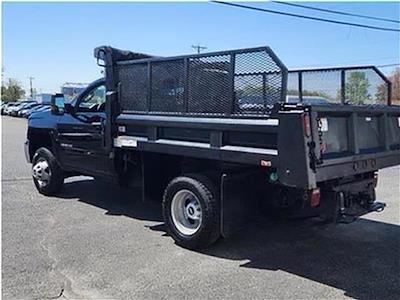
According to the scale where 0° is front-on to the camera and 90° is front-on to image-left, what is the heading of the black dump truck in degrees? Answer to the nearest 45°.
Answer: approximately 135°
